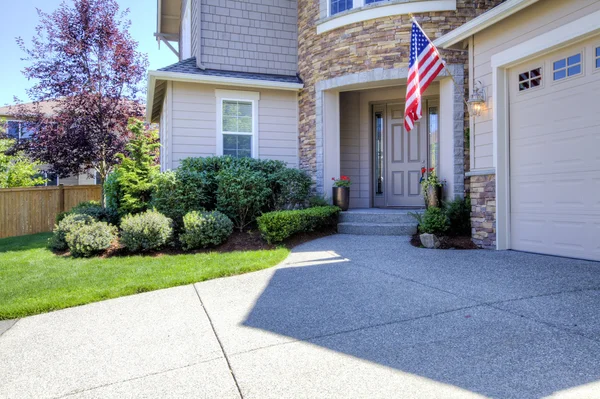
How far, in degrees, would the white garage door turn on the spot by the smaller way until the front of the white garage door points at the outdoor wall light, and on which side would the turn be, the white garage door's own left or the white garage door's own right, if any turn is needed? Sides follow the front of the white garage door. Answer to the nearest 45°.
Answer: approximately 90° to the white garage door's own right

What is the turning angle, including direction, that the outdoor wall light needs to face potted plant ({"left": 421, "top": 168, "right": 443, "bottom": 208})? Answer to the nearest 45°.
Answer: approximately 90° to its right

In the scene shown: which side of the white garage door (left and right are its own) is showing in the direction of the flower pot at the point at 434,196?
right

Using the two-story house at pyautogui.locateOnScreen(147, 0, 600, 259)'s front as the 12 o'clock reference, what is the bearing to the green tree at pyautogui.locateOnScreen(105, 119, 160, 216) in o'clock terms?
The green tree is roughly at 2 o'clock from the two-story house.

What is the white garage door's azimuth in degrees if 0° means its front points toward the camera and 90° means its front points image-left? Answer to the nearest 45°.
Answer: approximately 45°

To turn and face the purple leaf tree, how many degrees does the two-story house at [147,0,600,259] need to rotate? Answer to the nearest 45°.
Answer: approximately 90° to its right

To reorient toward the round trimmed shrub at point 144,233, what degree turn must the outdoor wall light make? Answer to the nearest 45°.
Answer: approximately 45° to its right
